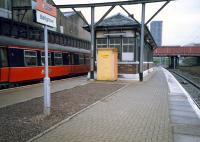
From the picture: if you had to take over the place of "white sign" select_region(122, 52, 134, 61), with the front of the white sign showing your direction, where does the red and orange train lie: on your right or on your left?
on your right

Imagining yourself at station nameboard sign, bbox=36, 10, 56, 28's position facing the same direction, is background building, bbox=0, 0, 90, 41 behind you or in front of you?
behind

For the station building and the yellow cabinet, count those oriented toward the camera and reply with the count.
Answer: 2

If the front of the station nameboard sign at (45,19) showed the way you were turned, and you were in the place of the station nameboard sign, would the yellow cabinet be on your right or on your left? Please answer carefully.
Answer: on your left

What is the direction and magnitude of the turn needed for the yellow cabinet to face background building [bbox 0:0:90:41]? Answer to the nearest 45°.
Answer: approximately 135° to its right

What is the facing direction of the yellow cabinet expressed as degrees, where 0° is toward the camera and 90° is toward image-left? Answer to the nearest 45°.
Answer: approximately 0°

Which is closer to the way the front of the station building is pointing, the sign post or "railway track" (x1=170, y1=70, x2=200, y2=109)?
the sign post

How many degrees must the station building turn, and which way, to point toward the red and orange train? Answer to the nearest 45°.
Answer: approximately 45° to its right

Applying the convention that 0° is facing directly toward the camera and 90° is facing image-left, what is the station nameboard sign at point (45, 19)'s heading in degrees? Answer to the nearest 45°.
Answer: approximately 315°

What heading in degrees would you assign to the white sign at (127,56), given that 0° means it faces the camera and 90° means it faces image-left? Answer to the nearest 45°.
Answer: approximately 0°

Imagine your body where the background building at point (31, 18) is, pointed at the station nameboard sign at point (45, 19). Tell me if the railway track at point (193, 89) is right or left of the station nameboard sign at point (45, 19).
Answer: left

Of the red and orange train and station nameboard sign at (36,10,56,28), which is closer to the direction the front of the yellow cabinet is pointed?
the station nameboard sign

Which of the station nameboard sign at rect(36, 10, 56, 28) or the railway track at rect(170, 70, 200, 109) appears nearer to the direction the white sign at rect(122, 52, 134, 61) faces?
the station nameboard sign

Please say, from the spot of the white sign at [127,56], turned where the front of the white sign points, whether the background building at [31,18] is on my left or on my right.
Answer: on my right

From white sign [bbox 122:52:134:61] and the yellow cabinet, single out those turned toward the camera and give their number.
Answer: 2

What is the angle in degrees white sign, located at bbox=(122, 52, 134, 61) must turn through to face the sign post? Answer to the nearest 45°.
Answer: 0° — it already faces it
